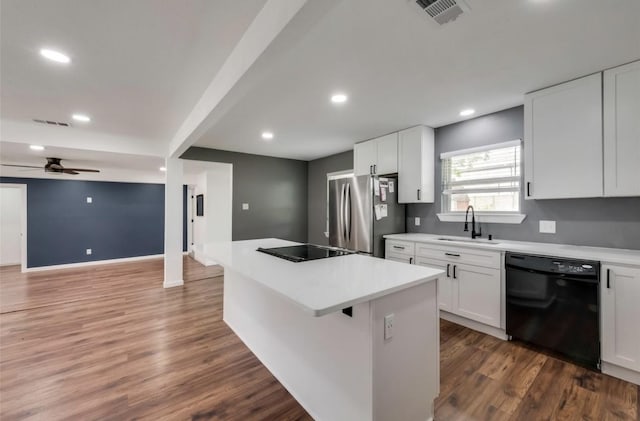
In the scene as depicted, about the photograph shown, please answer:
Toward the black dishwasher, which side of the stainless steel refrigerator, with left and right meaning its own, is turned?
left

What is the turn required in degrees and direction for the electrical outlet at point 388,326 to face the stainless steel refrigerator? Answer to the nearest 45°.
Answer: approximately 135° to its left

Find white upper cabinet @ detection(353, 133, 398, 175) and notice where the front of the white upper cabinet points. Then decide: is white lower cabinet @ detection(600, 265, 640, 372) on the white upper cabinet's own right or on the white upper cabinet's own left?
on the white upper cabinet's own left

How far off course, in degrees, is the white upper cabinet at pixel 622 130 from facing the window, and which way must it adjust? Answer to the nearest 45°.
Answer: approximately 45° to its right

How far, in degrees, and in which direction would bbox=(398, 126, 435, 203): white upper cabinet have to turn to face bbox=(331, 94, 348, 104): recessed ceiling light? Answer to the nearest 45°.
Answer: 0° — it already faces it

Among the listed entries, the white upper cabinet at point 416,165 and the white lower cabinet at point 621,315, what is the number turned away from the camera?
0

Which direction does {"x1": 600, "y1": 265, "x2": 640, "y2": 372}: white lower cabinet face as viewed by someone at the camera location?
facing the viewer and to the left of the viewer
